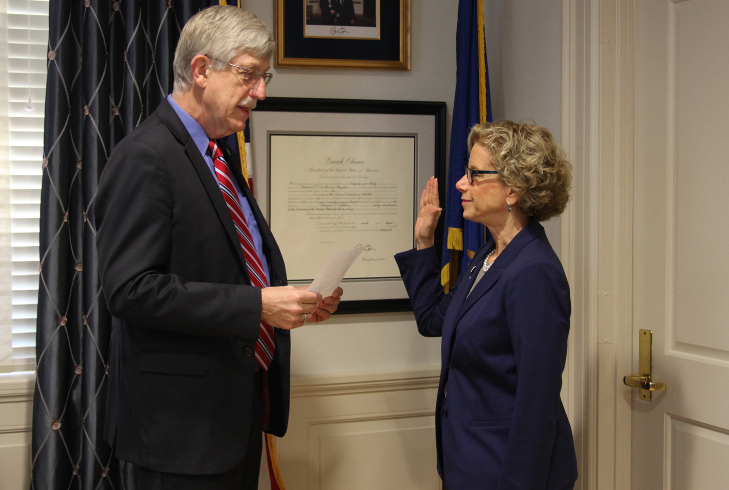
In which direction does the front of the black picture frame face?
toward the camera

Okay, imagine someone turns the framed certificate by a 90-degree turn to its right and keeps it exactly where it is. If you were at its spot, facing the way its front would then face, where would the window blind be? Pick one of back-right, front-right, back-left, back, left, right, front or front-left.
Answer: front

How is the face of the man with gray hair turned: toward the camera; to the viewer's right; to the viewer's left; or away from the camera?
to the viewer's right

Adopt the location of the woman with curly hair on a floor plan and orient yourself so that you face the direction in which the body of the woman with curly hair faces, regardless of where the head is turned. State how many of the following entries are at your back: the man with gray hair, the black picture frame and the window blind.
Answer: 0

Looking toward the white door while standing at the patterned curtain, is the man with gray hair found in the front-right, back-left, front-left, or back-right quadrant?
front-right

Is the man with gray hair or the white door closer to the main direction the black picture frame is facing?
the man with gray hair

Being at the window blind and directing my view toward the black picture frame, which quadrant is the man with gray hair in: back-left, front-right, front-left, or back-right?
front-right

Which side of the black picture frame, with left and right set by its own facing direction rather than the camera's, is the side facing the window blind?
right

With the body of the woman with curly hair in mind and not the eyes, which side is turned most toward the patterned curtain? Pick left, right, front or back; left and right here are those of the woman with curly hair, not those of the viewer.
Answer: front

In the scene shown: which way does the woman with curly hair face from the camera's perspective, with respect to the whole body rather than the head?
to the viewer's left

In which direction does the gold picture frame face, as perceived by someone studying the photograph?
facing the viewer

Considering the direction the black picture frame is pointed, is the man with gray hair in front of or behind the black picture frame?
in front

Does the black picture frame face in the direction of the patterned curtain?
no

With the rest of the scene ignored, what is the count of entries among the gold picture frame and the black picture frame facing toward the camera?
2

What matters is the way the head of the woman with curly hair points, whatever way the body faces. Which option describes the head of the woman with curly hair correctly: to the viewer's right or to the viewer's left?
to the viewer's left

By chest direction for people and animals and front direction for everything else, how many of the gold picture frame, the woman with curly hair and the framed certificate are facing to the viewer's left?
1

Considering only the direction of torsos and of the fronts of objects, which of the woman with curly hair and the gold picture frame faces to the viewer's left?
the woman with curly hair

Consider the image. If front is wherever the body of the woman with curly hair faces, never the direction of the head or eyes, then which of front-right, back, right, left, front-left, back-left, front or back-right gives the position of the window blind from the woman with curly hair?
front

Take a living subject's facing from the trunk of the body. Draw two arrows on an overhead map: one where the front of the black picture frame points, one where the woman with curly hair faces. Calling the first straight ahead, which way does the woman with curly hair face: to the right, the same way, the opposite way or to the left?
to the right
